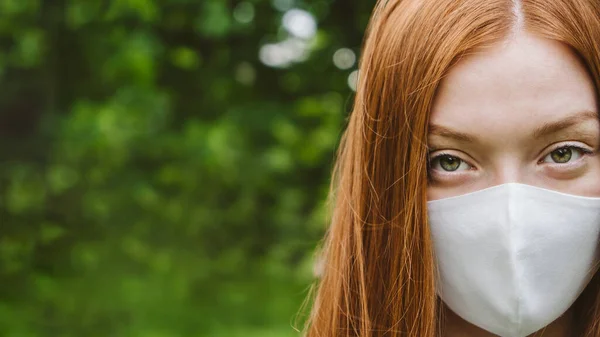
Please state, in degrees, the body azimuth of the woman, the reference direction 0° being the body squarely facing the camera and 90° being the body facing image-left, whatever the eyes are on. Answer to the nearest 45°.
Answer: approximately 0°
